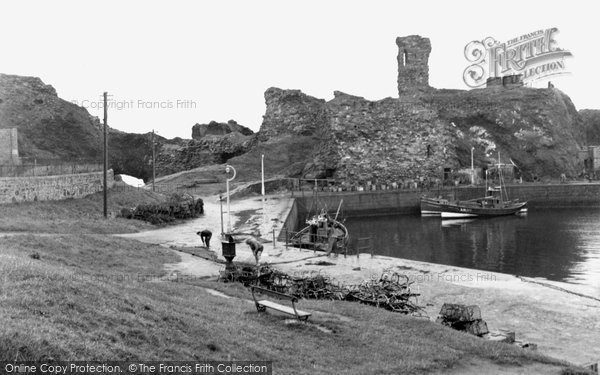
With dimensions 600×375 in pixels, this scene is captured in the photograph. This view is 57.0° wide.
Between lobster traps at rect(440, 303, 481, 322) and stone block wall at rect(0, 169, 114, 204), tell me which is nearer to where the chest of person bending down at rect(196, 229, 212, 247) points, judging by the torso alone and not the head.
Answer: the stone block wall

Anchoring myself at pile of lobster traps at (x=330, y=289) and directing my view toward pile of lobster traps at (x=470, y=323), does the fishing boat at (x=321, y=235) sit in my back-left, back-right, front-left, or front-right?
back-left

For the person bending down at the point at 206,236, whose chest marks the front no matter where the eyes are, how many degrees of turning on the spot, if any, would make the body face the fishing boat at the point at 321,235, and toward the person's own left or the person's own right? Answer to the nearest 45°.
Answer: approximately 135° to the person's own right

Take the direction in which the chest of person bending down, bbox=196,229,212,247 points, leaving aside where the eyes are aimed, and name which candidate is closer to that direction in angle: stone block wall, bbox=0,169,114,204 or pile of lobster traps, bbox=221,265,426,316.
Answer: the stone block wall

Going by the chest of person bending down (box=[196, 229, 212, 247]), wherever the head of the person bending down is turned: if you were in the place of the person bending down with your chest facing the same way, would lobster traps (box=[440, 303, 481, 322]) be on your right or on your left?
on your left

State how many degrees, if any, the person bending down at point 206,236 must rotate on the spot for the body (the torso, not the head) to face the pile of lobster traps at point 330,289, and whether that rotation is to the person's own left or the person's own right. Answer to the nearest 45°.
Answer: approximately 90° to the person's own left

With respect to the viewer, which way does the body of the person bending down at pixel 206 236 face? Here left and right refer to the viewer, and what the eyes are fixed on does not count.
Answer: facing to the left of the viewer

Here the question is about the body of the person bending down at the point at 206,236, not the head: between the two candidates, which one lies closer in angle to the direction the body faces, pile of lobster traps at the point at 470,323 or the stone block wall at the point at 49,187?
the stone block wall

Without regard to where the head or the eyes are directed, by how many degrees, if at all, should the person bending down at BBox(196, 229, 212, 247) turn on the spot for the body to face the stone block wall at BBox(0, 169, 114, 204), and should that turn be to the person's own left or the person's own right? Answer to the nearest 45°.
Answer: approximately 45° to the person's own right

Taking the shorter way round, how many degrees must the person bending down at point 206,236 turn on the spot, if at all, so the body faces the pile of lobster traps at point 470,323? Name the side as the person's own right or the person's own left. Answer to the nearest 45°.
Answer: approximately 135° to the person's own left

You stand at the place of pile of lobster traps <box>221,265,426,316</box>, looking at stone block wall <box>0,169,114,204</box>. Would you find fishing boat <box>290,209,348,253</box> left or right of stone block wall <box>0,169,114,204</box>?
right
